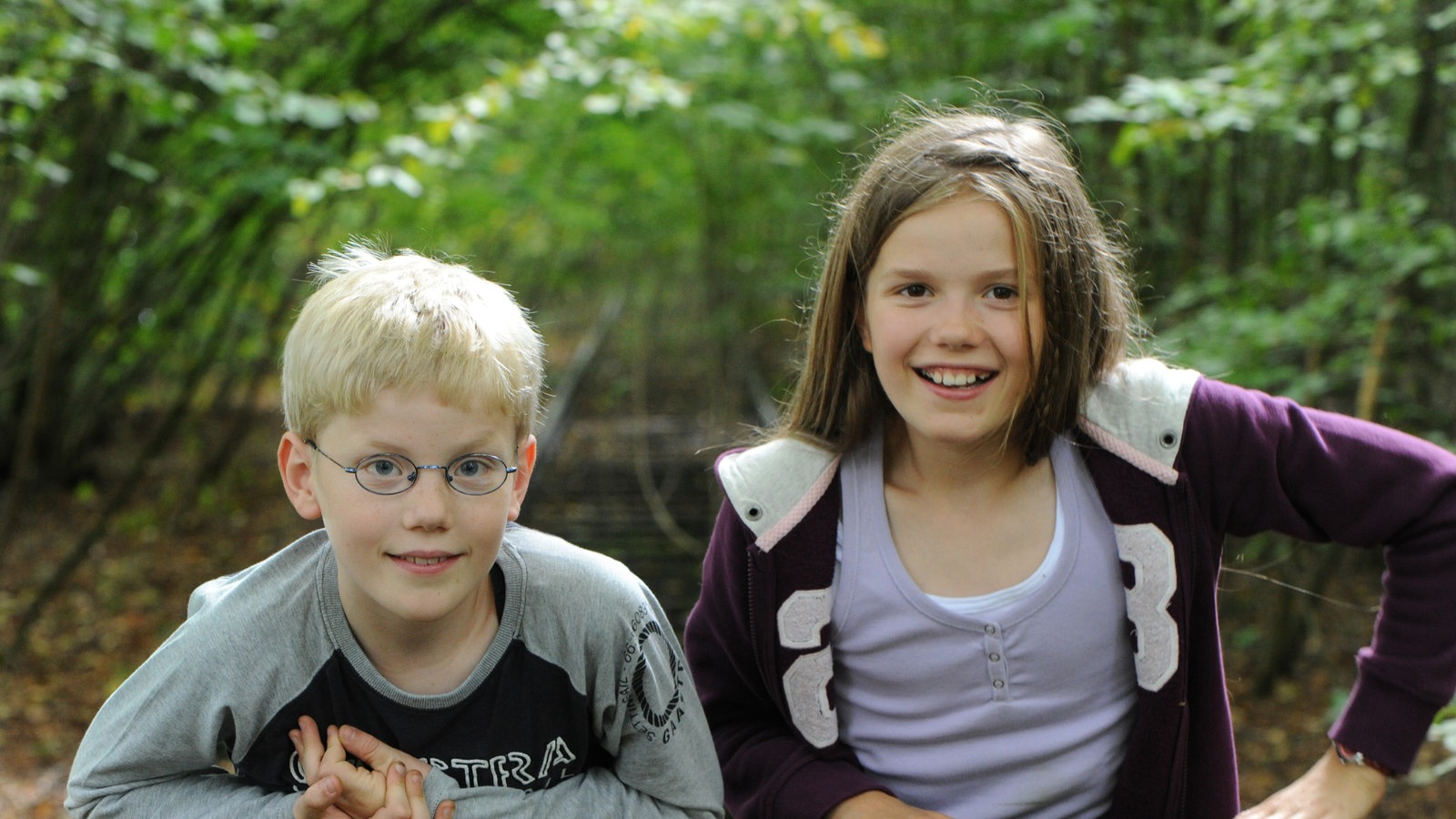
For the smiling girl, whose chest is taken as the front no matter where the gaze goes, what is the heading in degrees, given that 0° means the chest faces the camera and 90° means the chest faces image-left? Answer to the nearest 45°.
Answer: approximately 0°
